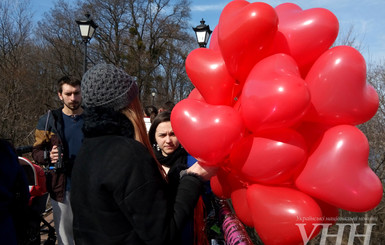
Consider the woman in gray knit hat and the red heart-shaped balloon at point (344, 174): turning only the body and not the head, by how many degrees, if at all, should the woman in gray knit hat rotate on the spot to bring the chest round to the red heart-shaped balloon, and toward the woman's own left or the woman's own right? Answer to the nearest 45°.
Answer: approximately 45° to the woman's own right

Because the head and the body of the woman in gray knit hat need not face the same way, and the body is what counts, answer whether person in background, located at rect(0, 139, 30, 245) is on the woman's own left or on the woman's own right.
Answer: on the woman's own left

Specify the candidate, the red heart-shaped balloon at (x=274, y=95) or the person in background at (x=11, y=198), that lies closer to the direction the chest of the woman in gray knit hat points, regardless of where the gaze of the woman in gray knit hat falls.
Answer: the red heart-shaped balloon

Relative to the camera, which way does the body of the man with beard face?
toward the camera

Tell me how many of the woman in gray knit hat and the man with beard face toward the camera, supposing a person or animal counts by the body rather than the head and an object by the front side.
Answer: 1

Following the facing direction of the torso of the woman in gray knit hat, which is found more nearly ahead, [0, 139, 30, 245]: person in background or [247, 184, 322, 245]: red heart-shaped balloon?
the red heart-shaped balloon

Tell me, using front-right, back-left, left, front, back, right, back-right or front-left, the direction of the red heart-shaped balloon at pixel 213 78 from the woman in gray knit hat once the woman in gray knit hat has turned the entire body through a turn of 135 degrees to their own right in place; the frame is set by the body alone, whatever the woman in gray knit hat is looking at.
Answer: back-left

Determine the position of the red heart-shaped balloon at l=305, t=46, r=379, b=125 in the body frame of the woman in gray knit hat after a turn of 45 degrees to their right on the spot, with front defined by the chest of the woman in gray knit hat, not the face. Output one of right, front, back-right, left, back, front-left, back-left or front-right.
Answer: front

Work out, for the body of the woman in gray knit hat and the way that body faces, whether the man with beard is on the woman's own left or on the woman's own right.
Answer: on the woman's own left

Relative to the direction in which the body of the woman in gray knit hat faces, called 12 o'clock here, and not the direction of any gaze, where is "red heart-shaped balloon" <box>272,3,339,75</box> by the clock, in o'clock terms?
The red heart-shaped balloon is roughly at 1 o'clock from the woman in gray knit hat.

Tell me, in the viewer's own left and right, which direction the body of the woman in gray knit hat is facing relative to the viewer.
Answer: facing away from the viewer and to the right of the viewer
